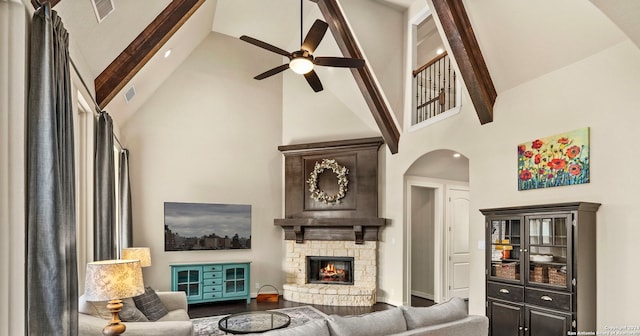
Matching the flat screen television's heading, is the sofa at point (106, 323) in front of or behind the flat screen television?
in front

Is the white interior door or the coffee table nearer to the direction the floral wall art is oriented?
the coffee table

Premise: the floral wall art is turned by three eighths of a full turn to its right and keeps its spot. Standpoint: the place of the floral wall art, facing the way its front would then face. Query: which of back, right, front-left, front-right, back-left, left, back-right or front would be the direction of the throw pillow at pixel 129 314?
back-left

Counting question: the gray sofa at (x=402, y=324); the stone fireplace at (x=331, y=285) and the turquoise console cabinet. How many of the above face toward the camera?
2

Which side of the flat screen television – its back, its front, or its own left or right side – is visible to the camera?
front

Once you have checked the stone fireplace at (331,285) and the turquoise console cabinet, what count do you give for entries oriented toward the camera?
2

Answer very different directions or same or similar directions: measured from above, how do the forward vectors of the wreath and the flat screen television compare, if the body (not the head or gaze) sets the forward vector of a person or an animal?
same or similar directions

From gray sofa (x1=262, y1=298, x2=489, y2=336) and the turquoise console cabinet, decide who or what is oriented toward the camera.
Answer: the turquoise console cabinet

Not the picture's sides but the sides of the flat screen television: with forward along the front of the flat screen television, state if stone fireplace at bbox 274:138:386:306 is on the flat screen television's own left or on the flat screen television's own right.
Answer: on the flat screen television's own left

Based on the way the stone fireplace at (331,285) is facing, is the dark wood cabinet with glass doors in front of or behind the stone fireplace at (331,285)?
in front

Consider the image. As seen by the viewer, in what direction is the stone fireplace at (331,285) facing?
toward the camera

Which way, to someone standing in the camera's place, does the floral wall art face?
facing the viewer and to the left of the viewer

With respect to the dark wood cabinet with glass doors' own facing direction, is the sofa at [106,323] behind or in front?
in front
